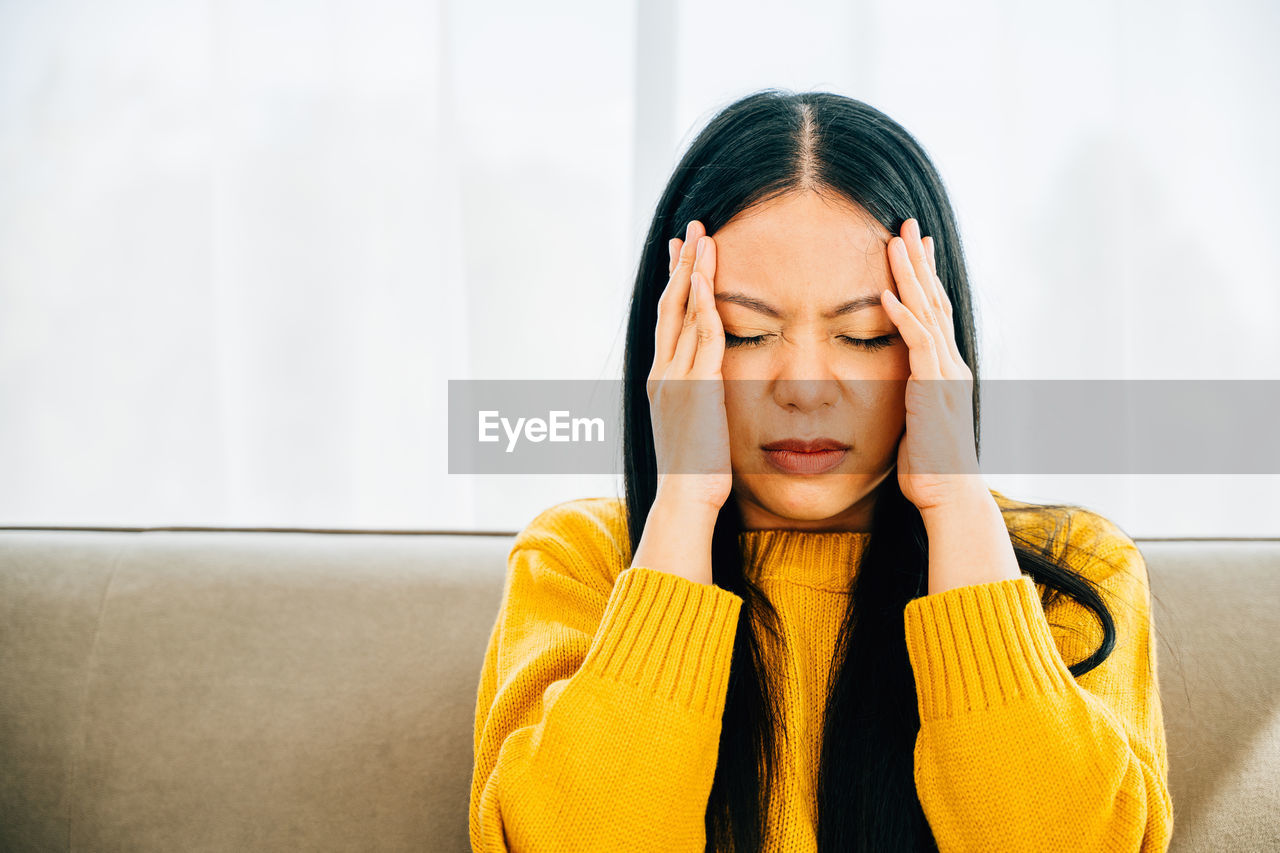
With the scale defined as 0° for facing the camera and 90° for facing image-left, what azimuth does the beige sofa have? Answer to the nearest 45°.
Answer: approximately 0°
